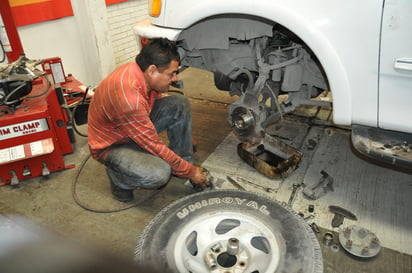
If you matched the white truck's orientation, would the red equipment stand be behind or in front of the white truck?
in front

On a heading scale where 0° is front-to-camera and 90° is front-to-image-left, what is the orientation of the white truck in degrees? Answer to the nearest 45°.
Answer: approximately 90°

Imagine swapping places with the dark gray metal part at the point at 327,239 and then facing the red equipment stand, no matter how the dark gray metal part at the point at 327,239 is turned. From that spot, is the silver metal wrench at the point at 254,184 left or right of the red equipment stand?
right
